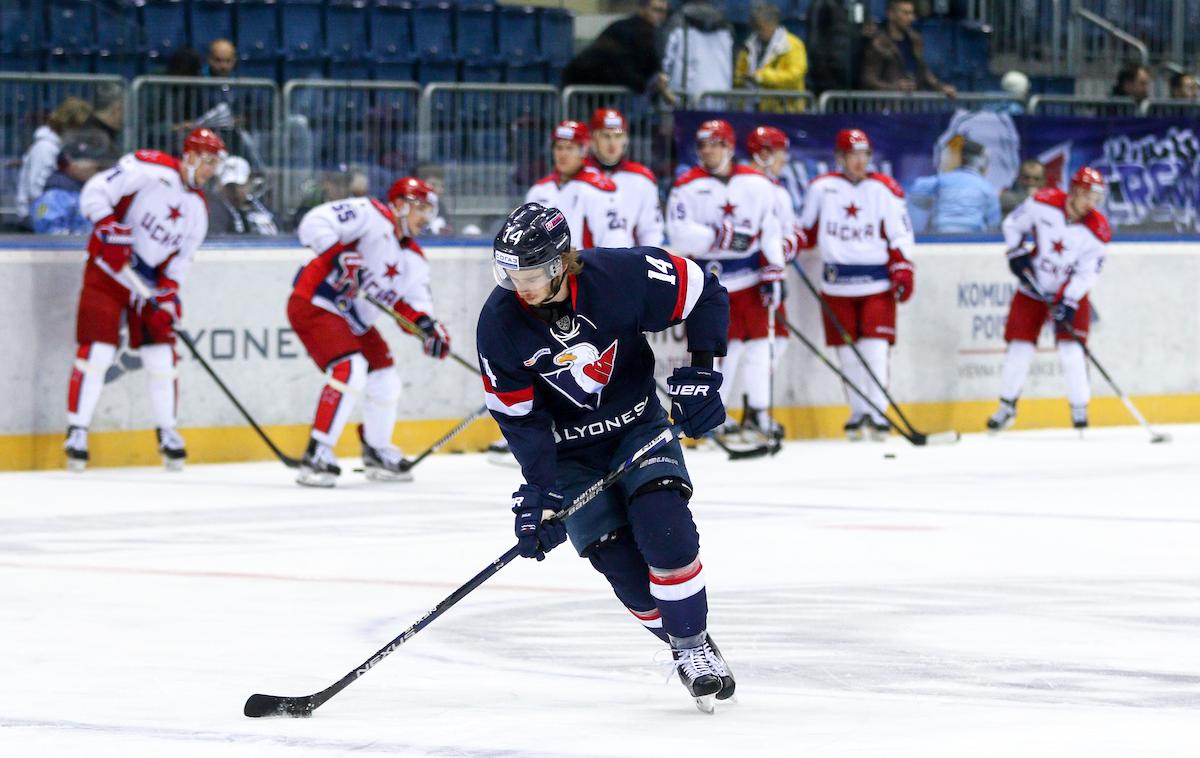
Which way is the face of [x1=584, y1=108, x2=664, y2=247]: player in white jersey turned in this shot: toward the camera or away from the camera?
toward the camera

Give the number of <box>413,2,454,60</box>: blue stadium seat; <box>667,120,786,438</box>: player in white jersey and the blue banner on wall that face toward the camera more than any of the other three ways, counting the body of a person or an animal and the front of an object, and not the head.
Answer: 3

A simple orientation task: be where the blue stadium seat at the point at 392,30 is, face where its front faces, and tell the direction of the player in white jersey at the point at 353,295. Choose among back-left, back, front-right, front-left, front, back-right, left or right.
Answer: front

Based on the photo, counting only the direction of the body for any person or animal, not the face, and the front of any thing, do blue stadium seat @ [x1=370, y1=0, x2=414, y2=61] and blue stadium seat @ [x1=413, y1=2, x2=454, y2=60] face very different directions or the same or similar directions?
same or similar directions

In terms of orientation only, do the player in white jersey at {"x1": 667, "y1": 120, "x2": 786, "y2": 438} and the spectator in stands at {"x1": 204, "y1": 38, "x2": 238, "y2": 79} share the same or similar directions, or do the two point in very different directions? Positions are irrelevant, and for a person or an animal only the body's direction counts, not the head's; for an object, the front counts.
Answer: same or similar directions

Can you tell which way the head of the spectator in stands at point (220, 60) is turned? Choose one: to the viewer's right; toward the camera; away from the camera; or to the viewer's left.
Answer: toward the camera

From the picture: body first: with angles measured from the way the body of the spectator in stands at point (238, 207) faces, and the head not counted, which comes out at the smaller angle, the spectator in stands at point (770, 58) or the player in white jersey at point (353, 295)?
the player in white jersey

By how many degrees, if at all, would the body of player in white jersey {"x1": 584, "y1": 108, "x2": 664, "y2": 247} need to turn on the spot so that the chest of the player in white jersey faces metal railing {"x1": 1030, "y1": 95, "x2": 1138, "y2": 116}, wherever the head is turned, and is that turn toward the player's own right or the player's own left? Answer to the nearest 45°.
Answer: approximately 135° to the player's own left

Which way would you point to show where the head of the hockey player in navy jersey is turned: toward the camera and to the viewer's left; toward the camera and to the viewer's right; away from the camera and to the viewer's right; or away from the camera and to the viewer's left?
toward the camera and to the viewer's left

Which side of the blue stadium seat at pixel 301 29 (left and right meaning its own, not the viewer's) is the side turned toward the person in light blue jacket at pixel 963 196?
left

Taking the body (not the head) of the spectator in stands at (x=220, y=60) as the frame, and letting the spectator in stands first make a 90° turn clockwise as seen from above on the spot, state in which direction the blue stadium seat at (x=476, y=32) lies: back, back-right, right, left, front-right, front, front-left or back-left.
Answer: back-right

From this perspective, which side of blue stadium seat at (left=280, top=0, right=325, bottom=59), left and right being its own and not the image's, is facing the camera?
front

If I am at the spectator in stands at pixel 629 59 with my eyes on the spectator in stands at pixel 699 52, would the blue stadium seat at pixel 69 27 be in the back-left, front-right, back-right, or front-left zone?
back-left

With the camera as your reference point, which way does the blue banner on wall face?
facing the viewer

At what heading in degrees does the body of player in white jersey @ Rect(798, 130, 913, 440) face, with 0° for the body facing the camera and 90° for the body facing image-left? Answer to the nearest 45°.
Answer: approximately 0°

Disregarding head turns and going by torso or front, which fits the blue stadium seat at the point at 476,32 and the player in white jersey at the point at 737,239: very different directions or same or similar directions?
same or similar directions

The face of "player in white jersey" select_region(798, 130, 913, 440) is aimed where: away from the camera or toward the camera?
toward the camera

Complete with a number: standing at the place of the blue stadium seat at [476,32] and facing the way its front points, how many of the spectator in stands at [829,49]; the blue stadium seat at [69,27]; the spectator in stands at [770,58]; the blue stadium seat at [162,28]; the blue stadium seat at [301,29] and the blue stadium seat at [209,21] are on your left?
2

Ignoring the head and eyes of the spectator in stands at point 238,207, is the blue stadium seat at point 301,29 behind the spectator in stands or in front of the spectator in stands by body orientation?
behind
